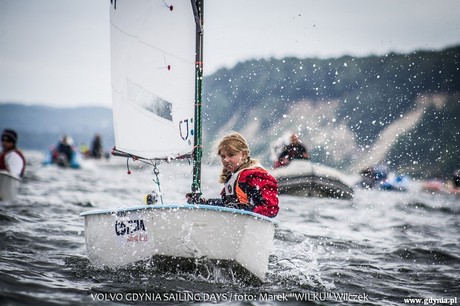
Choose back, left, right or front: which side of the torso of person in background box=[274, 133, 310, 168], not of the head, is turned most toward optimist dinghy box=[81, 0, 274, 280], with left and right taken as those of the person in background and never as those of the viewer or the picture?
front

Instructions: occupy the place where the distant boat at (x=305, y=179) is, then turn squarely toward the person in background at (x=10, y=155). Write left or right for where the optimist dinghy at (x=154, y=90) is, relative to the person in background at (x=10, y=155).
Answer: left

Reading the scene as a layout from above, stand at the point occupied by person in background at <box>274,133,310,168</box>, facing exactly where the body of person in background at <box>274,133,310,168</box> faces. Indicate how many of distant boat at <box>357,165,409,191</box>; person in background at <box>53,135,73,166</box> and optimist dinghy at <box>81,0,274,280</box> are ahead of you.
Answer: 1

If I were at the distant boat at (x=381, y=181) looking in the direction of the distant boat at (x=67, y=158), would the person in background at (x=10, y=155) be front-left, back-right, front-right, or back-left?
front-left

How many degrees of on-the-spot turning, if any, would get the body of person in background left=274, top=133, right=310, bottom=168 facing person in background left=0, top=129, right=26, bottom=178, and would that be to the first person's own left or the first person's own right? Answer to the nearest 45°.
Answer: approximately 45° to the first person's own right

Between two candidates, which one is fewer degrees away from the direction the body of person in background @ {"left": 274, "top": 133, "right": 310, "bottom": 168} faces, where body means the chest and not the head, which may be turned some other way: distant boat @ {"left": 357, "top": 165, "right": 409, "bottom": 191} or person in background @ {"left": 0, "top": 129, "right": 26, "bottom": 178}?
the person in background

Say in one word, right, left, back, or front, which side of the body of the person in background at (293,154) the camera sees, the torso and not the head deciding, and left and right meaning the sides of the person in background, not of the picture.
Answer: front

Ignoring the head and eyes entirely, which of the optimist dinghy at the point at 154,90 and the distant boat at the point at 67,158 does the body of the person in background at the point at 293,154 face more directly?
the optimist dinghy

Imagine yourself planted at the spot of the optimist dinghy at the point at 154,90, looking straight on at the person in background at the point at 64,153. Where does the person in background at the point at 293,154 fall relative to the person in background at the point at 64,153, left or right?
right
